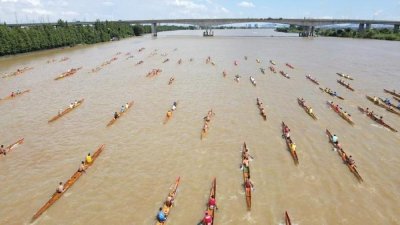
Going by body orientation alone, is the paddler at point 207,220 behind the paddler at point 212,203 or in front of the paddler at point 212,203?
behind

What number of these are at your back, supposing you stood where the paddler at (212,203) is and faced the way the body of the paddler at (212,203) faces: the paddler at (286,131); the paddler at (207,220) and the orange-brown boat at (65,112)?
1

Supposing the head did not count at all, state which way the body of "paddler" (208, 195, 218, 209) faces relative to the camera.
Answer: away from the camera

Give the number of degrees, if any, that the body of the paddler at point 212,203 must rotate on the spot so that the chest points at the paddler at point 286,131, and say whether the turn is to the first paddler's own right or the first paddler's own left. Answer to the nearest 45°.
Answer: approximately 45° to the first paddler's own right

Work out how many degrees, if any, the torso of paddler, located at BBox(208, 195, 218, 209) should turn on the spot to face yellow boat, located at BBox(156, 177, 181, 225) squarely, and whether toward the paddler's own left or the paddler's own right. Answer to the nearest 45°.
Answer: approximately 90° to the paddler's own left

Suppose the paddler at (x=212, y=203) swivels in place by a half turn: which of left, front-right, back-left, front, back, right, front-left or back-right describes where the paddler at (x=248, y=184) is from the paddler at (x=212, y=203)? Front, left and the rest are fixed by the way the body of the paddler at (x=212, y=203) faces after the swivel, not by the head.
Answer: back-left

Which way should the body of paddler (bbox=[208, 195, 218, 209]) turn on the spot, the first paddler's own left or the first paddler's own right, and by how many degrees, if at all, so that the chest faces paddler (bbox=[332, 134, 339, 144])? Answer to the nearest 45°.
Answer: approximately 45° to the first paddler's own right
